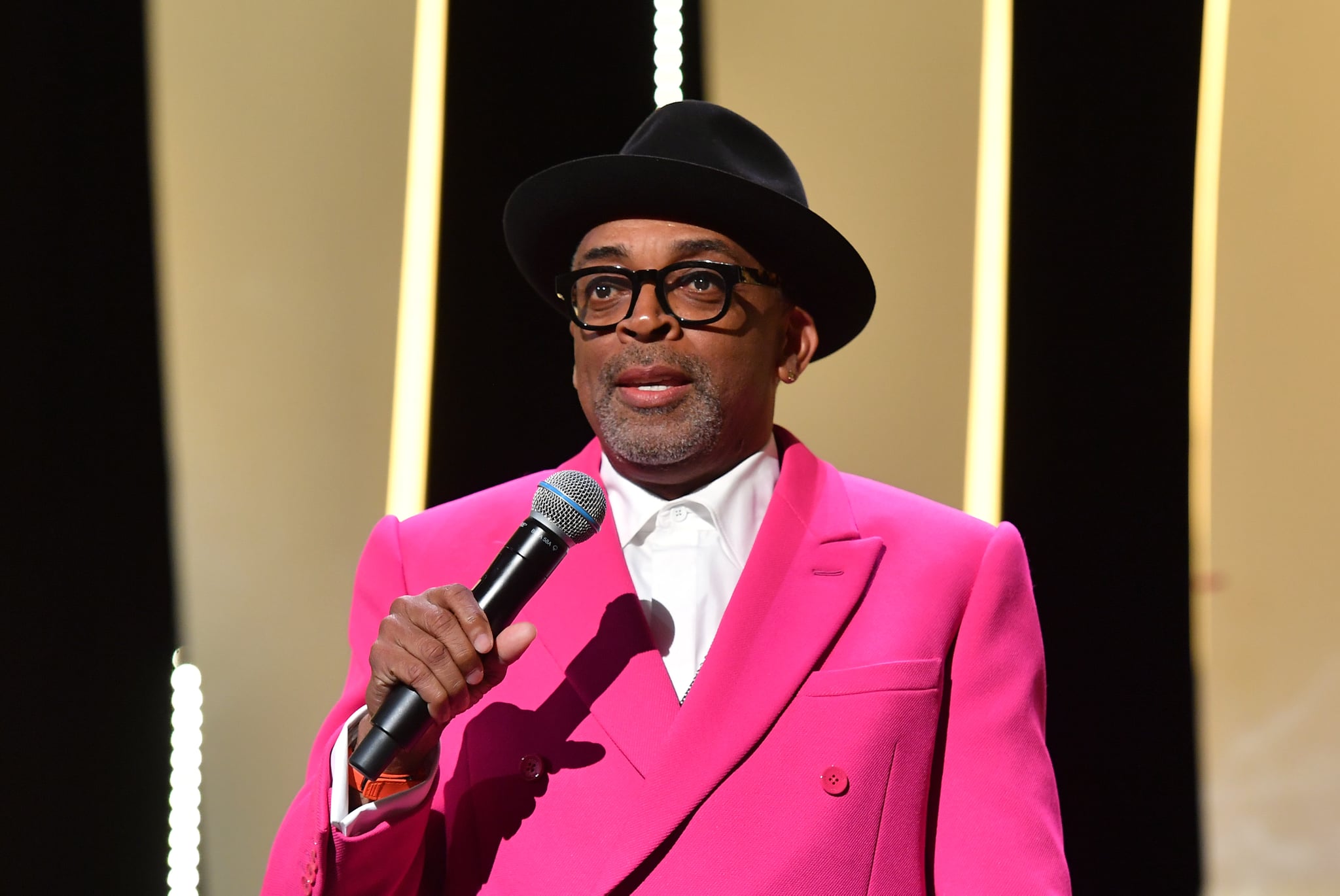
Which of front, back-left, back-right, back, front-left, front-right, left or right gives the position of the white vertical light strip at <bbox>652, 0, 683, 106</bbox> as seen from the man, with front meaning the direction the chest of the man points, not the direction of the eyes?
back

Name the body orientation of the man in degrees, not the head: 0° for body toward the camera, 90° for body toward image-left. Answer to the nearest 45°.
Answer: approximately 0°

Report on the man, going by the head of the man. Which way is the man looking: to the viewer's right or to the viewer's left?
to the viewer's left

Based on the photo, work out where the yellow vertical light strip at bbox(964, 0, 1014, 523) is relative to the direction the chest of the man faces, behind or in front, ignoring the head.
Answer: behind

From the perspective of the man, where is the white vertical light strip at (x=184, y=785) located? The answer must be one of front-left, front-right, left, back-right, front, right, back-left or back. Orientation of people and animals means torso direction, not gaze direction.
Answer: back-right
